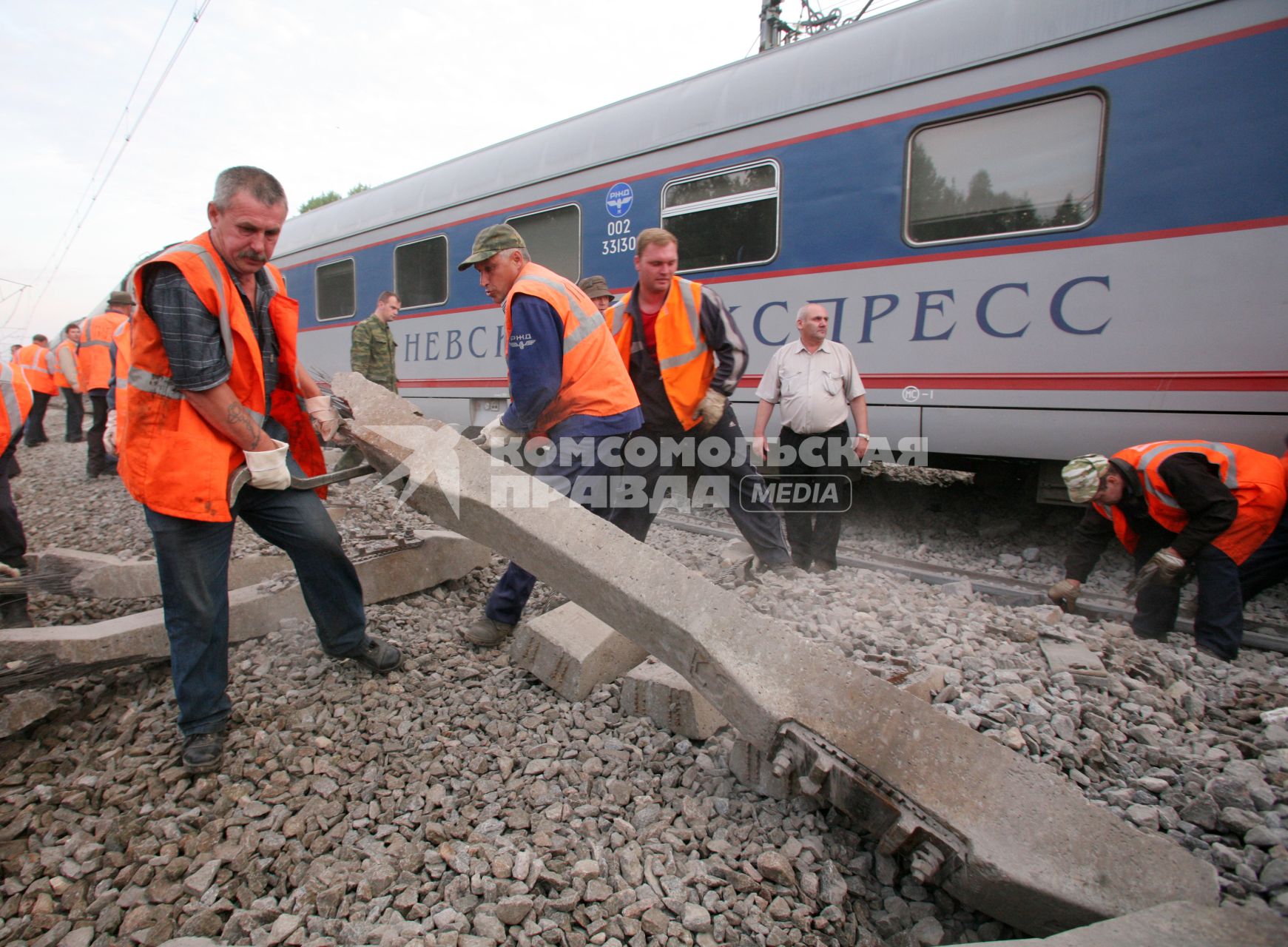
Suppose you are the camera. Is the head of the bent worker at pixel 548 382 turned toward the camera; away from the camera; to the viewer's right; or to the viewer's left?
to the viewer's left

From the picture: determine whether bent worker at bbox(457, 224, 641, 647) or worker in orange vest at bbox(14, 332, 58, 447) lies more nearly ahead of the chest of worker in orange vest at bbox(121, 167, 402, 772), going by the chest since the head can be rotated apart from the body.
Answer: the bent worker

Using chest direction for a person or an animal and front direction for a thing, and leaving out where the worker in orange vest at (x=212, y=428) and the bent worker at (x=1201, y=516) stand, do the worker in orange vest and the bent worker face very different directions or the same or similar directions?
very different directions

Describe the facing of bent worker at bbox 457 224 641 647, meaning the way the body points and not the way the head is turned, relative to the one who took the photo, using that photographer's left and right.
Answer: facing to the left of the viewer

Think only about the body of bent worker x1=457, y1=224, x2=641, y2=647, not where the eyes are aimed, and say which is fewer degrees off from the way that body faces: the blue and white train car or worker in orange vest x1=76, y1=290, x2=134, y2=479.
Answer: the worker in orange vest

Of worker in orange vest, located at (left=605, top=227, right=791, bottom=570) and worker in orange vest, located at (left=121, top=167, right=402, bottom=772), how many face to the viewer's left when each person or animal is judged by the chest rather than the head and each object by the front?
0

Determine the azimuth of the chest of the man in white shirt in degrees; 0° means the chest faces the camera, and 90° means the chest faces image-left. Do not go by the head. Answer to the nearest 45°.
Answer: approximately 0°

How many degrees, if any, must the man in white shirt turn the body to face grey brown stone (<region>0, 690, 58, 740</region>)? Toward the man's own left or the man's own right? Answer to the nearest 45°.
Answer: approximately 45° to the man's own right

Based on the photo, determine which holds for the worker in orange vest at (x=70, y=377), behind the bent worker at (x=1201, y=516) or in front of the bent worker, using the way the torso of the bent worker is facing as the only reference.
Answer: in front

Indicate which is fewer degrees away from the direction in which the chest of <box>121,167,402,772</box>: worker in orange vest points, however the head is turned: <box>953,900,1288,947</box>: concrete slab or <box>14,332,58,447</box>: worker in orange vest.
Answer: the concrete slab

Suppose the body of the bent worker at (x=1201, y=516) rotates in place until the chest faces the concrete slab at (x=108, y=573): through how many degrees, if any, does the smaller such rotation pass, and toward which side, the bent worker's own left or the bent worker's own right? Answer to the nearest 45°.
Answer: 0° — they already face it

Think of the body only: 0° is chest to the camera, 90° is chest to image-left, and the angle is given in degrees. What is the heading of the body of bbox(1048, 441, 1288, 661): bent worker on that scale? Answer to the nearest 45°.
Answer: approximately 45°

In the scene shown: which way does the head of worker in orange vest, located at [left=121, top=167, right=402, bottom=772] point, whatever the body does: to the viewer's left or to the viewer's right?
to the viewer's right
